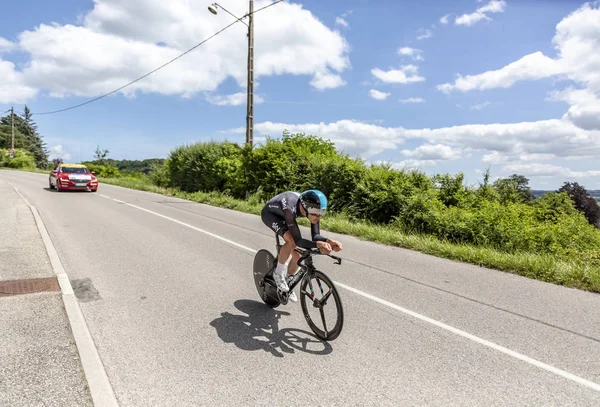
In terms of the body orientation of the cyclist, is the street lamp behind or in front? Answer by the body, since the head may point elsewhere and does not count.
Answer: behind

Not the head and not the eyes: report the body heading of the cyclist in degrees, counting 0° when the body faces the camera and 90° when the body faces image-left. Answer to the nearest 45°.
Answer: approximately 315°

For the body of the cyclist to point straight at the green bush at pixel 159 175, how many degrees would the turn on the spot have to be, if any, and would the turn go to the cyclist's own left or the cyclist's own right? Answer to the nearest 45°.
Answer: approximately 180°

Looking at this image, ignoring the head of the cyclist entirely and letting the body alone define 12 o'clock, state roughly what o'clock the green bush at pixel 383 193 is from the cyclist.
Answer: The green bush is roughly at 8 o'clock from the cyclist.

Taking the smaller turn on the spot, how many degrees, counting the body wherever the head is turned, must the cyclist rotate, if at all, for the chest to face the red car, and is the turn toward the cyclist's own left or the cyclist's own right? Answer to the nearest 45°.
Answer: approximately 180°

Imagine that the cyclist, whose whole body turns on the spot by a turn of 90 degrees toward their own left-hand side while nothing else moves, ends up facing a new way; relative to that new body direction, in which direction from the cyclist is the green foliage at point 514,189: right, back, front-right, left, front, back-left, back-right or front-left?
front
